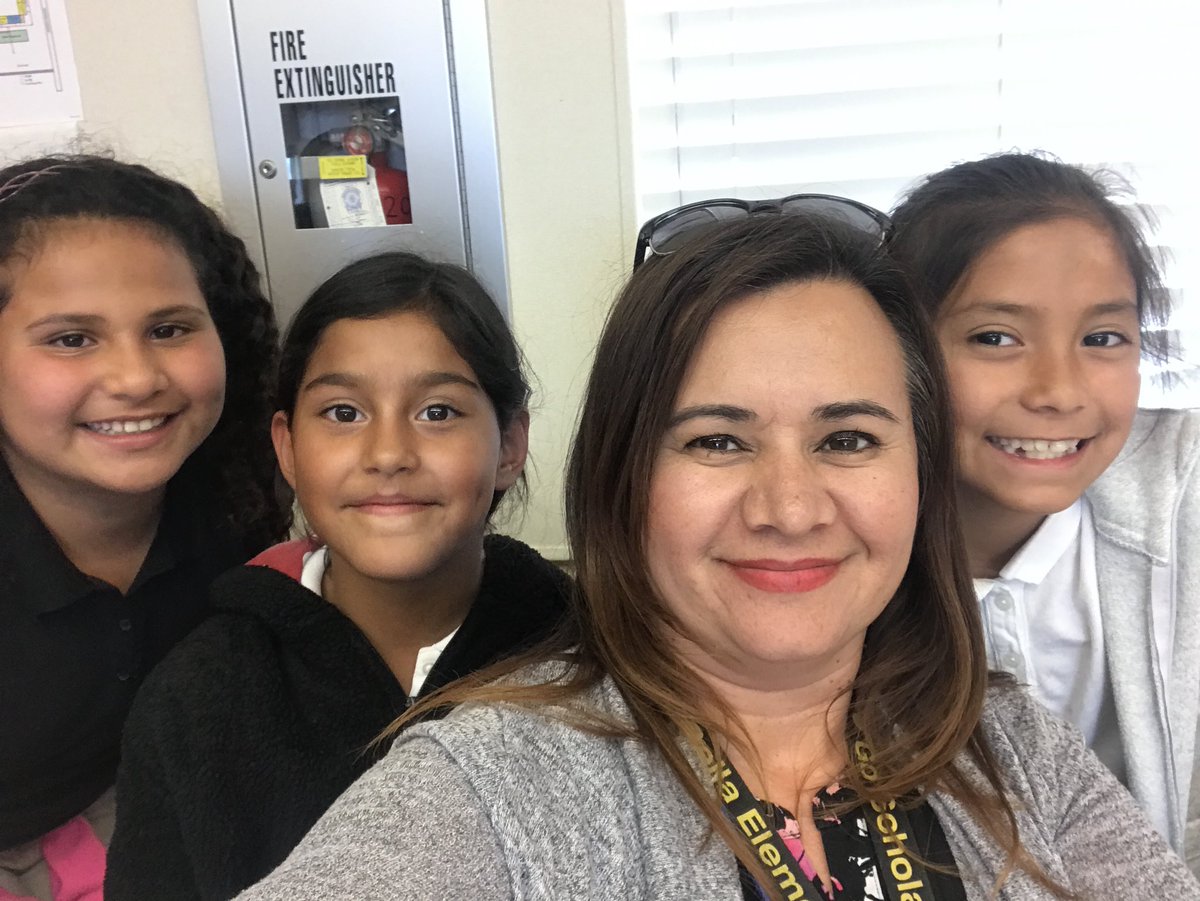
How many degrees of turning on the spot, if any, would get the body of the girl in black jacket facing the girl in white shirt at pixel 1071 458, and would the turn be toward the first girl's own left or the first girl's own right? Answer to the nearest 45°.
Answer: approximately 90° to the first girl's own left

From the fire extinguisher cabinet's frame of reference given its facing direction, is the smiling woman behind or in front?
in front

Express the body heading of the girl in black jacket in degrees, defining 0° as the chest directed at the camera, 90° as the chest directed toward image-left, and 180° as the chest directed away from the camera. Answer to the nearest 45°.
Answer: approximately 0°

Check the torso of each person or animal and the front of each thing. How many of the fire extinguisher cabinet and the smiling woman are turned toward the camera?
2

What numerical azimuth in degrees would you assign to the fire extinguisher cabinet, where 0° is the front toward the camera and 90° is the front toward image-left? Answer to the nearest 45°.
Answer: approximately 0°

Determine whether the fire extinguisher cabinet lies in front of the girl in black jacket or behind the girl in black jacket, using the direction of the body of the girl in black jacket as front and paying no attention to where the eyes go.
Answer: behind

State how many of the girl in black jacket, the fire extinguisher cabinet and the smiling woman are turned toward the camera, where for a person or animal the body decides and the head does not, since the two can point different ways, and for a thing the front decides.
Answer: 3
